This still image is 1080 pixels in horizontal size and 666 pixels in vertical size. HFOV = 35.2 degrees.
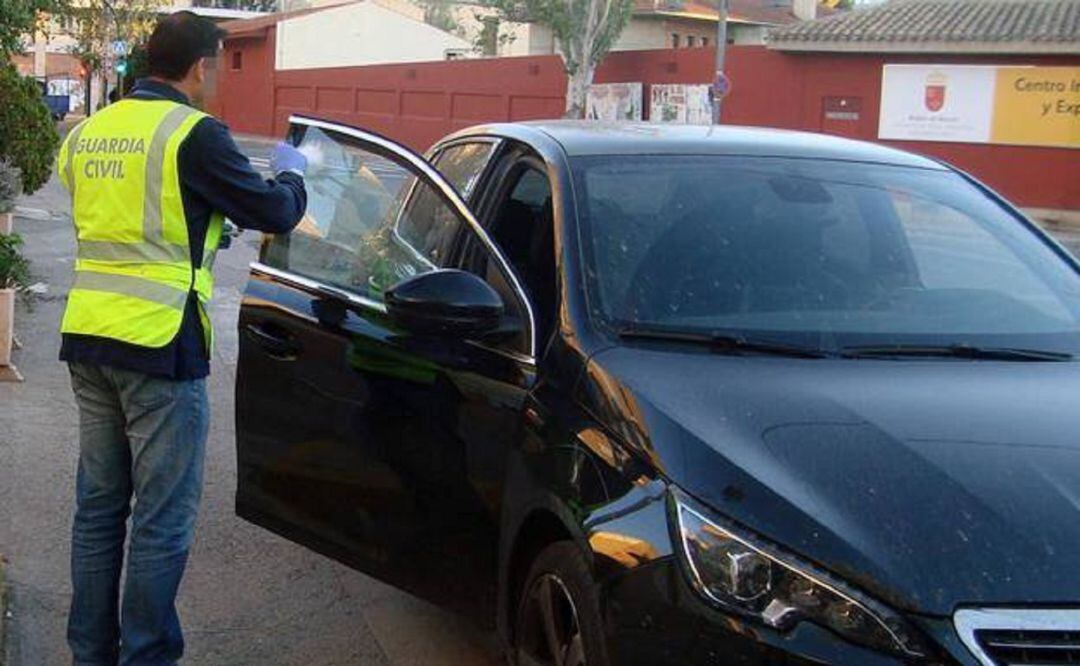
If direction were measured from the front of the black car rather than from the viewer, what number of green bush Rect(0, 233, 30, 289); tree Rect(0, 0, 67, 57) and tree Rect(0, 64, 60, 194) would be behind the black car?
3

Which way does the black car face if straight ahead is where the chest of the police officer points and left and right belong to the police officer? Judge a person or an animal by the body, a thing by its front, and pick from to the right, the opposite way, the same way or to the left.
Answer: to the right

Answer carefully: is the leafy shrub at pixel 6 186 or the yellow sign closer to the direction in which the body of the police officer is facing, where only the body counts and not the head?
the yellow sign

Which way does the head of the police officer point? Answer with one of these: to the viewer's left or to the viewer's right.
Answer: to the viewer's right

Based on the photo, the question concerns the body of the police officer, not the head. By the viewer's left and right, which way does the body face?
facing away from the viewer and to the right of the viewer

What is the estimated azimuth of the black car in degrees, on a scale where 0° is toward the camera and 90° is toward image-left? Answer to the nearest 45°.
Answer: approximately 315°

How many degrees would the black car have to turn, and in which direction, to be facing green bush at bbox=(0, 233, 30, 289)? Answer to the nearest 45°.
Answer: approximately 180°

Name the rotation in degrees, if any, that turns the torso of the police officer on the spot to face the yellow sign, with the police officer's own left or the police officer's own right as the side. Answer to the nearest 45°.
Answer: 0° — they already face it

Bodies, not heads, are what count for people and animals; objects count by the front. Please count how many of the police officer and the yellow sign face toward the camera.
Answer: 1
